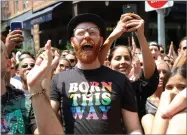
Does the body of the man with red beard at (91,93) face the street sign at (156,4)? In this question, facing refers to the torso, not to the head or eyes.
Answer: no

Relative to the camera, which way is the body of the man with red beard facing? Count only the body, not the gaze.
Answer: toward the camera

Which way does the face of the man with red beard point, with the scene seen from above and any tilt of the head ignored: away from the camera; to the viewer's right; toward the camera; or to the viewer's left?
toward the camera
